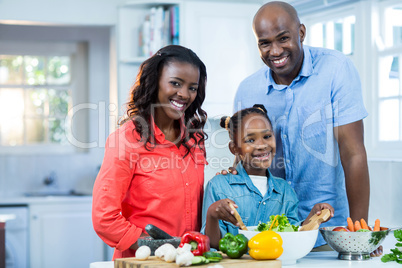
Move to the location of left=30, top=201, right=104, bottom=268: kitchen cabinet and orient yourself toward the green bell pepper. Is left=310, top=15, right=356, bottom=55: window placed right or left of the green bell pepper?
left

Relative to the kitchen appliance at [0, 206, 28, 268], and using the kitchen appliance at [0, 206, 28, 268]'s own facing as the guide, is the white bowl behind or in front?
in front

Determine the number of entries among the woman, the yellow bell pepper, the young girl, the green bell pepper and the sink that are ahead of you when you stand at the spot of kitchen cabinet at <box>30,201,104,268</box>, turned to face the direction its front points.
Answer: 4

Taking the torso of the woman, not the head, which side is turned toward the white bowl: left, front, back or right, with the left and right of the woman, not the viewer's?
front

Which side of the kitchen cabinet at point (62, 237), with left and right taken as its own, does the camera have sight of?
front

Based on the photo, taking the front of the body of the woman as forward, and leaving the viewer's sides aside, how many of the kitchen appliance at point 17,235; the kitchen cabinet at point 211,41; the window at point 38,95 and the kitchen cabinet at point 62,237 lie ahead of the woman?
0

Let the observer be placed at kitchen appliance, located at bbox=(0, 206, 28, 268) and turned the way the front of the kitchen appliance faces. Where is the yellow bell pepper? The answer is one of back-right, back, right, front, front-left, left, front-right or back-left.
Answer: front

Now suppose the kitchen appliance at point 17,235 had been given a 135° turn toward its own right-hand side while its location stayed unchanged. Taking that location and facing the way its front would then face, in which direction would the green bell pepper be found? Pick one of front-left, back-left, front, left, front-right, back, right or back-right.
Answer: back-left

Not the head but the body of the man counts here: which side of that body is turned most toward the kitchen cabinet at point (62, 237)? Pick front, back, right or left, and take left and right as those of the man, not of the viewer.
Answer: right

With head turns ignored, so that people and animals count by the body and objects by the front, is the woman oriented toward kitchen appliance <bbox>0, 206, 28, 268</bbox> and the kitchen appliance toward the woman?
no

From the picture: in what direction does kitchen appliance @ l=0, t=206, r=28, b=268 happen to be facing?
toward the camera

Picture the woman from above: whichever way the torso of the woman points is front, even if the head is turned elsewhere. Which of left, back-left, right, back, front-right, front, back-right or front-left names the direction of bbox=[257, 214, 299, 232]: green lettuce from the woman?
front

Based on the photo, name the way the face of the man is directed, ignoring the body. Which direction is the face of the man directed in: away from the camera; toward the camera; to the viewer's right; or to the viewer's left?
toward the camera

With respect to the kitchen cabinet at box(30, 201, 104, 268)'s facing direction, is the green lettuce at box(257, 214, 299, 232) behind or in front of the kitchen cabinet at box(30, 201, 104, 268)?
in front

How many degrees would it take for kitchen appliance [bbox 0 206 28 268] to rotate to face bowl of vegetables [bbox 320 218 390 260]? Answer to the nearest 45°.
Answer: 0° — it already faces it

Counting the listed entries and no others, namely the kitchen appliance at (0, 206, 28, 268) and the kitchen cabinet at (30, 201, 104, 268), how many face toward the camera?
2

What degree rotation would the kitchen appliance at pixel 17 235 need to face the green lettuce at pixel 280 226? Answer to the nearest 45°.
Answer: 0° — it already faces it

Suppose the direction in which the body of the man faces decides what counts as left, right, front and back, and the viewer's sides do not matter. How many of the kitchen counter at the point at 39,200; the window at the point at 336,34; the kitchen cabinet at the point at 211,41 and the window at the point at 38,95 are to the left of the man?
0
